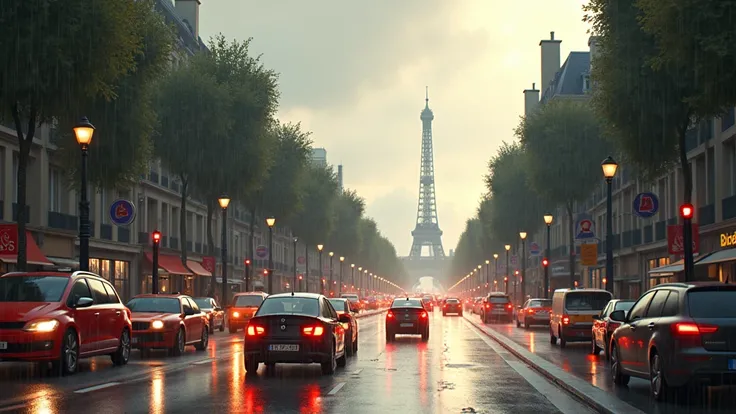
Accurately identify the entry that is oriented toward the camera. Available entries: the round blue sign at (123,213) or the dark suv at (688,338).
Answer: the round blue sign

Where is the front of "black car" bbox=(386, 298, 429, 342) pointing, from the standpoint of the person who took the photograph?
facing away from the viewer

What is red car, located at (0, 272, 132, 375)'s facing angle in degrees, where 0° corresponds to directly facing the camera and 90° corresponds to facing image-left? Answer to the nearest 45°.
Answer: approximately 45°

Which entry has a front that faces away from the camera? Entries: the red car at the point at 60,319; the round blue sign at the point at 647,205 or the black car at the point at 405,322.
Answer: the black car

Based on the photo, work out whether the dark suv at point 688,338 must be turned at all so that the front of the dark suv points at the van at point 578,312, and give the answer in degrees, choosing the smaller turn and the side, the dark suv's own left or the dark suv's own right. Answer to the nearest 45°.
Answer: approximately 45° to the dark suv's own right

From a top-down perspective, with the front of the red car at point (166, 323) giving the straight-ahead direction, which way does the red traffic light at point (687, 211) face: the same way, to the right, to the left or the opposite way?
the same way

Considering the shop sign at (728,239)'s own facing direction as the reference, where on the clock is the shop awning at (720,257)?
The shop awning is roughly at 11 o'clock from the shop sign.

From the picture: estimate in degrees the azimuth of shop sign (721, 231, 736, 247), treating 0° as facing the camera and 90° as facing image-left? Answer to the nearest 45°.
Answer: approximately 45°

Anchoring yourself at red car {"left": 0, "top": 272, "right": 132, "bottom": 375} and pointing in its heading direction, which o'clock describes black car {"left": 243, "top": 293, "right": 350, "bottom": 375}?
The black car is roughly at 8 o'clock from the red car.

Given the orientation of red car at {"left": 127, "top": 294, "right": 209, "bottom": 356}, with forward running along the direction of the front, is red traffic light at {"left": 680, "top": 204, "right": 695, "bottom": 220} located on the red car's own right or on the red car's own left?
on the red car's own left

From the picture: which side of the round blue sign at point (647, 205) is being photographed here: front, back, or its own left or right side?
front

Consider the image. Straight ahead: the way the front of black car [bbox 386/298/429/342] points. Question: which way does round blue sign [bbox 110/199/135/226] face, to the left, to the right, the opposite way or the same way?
the opposite way

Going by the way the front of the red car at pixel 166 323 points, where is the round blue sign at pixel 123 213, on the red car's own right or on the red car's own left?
on the red car's own right

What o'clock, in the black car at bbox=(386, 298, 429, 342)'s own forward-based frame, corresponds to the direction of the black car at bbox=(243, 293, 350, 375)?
the black car at bbox=(243, 293, 350, 375) is roughly at 6 o'clock from the black car at bbox=(386, 298, 429, 342).

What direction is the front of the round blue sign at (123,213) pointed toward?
toward the camera

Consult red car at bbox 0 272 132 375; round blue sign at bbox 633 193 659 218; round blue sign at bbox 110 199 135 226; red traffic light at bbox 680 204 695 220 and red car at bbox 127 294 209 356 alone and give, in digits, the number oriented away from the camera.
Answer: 0

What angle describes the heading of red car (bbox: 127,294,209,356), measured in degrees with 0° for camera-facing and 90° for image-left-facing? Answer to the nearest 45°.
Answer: approximately 45°

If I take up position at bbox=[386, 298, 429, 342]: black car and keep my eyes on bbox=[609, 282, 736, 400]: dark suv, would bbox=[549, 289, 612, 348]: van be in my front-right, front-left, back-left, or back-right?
front-left

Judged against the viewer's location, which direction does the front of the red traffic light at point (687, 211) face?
facing the viewer

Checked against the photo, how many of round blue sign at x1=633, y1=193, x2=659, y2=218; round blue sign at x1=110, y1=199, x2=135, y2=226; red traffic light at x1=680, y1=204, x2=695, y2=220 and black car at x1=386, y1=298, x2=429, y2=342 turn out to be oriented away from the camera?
1

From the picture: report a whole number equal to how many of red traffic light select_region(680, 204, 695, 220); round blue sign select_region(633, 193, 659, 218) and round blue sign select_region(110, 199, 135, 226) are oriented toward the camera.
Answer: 3
